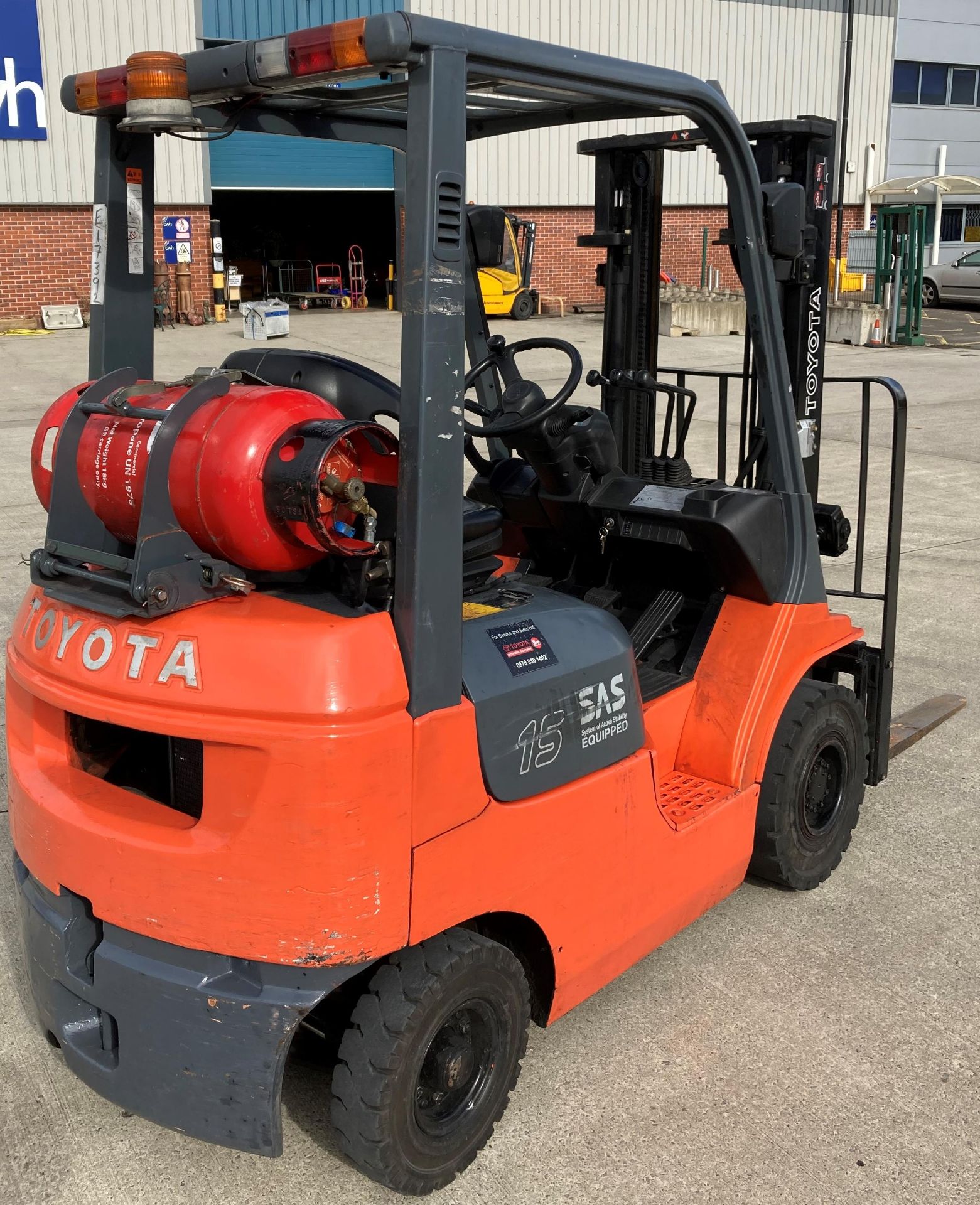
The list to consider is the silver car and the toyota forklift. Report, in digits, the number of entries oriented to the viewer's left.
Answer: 1

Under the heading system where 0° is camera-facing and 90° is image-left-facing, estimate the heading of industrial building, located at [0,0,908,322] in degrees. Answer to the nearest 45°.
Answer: approximately 0°

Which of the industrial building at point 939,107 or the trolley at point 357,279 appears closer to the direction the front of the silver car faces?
the trolley

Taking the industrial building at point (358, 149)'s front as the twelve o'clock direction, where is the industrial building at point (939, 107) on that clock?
the industrial building at point (939, 107) is roughly at 8 o'clock from the industrial building at point (358, 149).

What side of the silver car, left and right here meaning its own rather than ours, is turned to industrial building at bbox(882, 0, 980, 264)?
right

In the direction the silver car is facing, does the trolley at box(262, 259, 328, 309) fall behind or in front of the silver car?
in front

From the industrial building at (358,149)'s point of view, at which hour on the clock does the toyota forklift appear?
The toyota forklift is roughly at 12 o'clock from the industrial building.

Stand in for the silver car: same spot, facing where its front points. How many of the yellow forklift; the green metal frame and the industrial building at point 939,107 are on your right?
1

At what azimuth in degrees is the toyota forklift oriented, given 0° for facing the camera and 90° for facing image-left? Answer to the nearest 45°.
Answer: approximately 225°

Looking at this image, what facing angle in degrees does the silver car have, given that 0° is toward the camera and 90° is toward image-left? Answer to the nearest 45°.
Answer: approximately 90°

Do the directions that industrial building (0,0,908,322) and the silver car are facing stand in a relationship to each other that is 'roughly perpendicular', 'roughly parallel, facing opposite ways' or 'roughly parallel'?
roughly perpendicular

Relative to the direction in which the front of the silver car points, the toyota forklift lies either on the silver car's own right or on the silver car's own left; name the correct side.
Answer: on the silver car's own left

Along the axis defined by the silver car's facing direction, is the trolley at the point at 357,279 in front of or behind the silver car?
in front

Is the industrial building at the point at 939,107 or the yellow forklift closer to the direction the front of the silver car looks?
the yellow forklift
